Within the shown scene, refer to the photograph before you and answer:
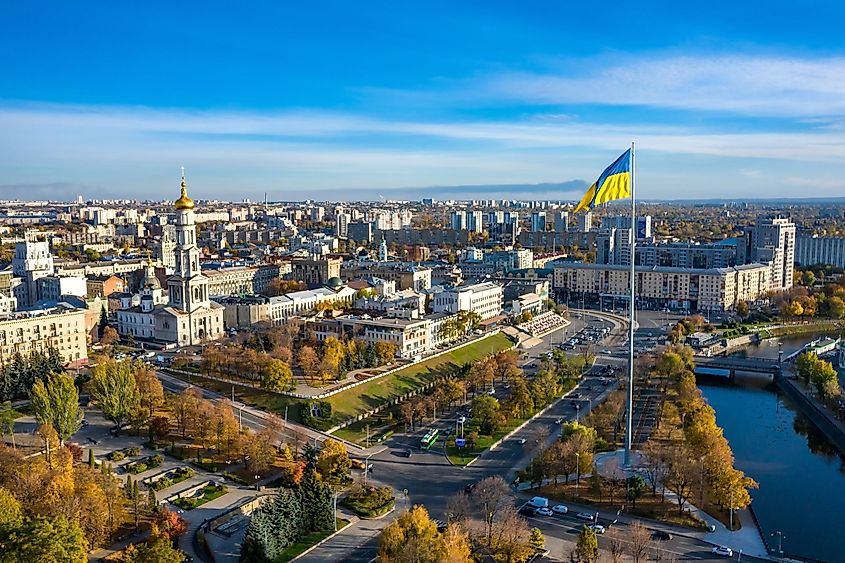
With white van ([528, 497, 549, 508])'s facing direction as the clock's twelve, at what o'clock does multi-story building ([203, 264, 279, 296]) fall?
The multi-story building is roughly at 2 o'clock from the white van.

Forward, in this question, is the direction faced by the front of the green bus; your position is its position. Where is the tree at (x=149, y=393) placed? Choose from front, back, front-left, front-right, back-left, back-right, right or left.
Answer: front-right

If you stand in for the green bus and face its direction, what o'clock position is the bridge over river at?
The bridge over river is roughly at 6 o'clock from the green bus.

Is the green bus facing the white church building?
no

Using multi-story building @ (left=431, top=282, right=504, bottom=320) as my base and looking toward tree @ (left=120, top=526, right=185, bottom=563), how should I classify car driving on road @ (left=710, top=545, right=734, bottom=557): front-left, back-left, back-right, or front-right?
front-left

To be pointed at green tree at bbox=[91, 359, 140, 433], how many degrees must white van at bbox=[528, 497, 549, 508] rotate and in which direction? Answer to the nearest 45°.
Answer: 0° — it already faces it

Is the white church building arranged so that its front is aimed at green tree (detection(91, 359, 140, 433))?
no

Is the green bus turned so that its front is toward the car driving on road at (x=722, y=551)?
no

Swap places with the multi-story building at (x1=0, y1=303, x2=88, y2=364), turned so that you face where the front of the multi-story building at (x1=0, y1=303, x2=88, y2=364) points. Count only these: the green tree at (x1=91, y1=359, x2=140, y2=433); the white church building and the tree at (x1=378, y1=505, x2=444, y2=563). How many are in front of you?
2

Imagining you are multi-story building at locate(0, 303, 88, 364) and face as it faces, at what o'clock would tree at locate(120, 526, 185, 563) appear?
The tree is roughly at 12 o'clock from the multi-story building.

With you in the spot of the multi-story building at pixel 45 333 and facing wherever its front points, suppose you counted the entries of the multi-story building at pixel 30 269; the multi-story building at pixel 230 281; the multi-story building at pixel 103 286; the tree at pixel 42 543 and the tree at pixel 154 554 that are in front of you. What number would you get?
2

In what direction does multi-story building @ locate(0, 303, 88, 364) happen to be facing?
toward the camera

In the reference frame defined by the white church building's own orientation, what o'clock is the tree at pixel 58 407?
The tree is roughly at 2 o'clock from the white church building.

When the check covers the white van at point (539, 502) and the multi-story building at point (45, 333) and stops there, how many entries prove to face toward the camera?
1

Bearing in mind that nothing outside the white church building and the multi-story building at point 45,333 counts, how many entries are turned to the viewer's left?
0

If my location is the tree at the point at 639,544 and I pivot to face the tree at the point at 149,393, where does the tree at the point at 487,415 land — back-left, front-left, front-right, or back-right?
front-right

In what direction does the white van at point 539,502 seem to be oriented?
to the viewer's left
